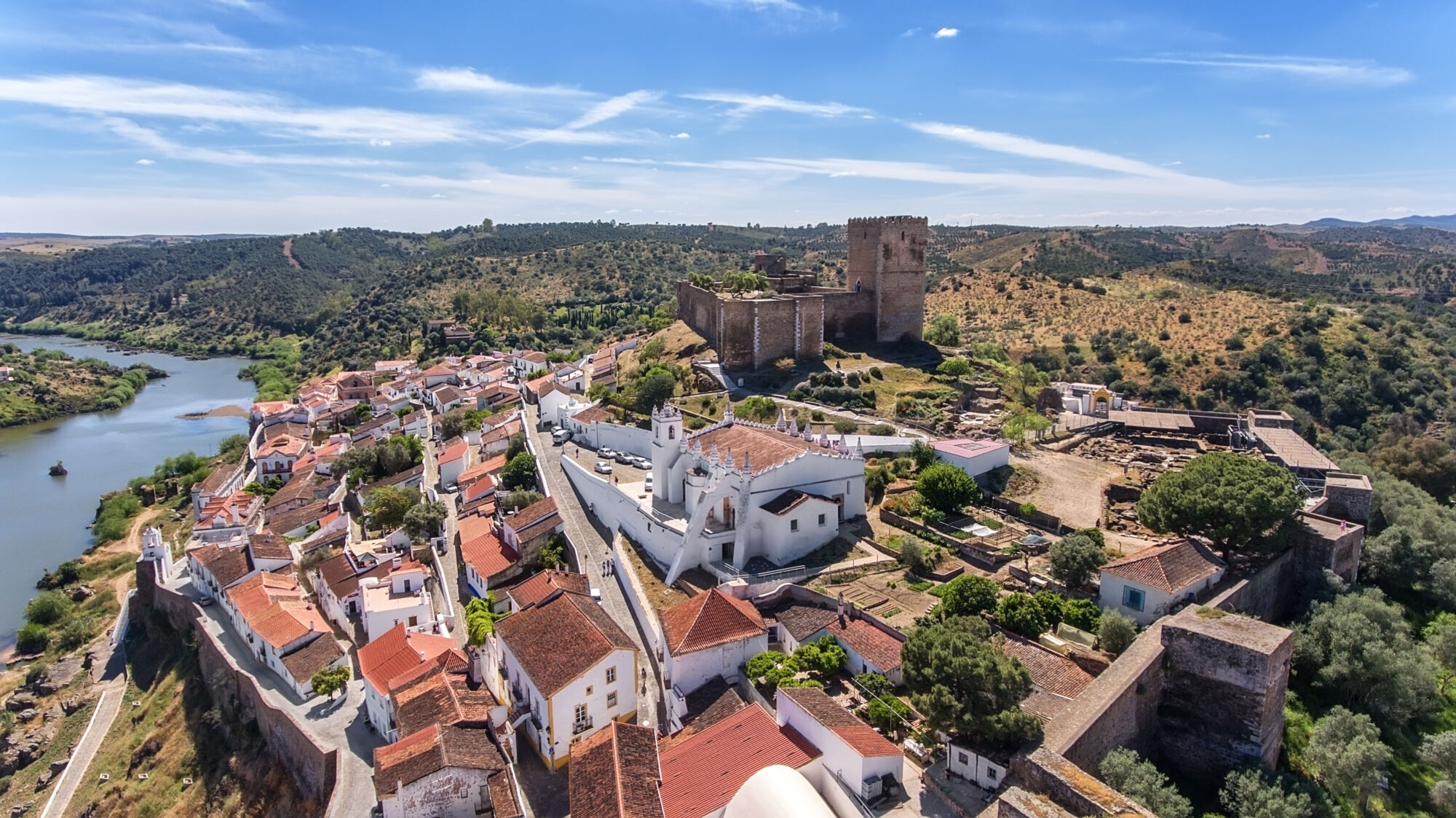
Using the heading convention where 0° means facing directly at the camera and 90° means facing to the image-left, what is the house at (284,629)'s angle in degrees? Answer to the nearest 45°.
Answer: approximately 45°

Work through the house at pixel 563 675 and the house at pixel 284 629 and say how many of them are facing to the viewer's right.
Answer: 0

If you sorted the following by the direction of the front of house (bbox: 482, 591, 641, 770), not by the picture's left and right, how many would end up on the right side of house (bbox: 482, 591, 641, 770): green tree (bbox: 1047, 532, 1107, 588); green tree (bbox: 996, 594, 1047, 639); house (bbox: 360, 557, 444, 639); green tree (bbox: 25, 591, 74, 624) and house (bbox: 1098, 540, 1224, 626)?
2

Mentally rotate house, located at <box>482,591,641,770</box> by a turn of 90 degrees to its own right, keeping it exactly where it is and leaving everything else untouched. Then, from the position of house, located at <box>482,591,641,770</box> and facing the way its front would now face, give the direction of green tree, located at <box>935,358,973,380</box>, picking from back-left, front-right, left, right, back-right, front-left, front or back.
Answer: right

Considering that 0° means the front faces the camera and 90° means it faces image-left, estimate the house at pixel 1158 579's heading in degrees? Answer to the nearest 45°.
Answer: approximately 45°

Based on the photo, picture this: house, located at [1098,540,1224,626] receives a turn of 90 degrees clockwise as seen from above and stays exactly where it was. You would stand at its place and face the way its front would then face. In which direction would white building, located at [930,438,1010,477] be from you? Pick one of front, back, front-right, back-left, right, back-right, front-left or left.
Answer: front

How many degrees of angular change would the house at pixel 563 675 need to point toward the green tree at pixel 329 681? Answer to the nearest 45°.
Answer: approximately 90° to its right

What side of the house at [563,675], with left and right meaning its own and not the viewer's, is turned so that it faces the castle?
back

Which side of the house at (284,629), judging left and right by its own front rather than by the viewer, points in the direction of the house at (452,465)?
back

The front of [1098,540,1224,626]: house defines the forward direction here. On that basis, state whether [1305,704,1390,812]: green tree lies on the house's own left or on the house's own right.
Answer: on the house's own left

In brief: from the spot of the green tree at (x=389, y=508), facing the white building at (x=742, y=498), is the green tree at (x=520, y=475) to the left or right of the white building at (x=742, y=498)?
left

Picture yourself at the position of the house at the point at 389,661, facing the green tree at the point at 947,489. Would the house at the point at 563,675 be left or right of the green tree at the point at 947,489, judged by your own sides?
right
